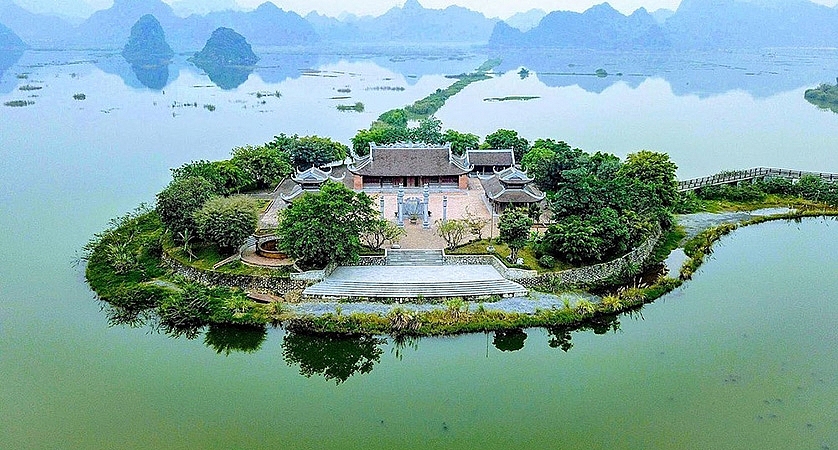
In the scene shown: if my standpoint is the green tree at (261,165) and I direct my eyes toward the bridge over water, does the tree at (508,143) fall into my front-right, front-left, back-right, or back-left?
front-left

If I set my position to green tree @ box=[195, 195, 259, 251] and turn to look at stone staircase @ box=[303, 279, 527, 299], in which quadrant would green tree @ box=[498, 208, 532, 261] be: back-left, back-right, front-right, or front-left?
front-left

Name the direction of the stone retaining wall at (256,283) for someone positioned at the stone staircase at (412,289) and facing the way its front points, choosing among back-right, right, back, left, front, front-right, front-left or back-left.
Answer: right

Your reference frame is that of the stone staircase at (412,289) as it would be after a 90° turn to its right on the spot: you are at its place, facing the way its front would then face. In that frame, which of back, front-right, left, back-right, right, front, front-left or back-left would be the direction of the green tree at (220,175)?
front-right

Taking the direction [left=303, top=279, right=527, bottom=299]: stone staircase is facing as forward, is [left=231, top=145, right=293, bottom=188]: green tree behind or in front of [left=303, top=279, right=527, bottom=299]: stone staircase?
behind

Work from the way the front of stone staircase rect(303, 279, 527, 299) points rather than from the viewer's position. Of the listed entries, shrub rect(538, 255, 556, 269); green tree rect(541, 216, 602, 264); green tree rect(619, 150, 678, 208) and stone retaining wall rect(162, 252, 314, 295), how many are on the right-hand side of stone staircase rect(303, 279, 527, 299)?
1

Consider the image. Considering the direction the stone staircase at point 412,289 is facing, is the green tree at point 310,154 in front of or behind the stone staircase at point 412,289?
behind

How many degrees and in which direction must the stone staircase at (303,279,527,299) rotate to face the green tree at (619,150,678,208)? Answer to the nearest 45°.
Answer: approximately 135° to its left

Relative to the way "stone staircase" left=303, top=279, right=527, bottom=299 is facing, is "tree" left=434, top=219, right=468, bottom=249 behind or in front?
behind

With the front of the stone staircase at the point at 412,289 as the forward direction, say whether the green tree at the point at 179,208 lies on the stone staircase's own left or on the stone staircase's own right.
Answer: on the stone staircase's own right

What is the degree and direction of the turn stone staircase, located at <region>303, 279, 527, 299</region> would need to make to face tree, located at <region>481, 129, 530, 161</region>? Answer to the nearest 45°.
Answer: approximately 180°

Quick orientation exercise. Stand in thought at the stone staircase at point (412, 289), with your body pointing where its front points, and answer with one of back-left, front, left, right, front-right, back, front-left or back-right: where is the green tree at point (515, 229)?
back-left

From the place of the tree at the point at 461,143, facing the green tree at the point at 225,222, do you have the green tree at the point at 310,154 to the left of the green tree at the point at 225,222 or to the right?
right

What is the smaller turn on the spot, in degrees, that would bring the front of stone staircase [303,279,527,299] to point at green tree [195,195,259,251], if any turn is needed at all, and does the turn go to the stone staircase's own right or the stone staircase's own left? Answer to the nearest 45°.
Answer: approximately 90° to the stone staircase's own right

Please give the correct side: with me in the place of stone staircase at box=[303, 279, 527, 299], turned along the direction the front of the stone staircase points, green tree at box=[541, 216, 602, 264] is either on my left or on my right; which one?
on my left

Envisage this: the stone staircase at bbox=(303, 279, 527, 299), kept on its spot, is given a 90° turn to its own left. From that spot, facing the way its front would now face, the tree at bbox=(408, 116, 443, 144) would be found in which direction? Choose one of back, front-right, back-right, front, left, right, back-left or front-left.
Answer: left

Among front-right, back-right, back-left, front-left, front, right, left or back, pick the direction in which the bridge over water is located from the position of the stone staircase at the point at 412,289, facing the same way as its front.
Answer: back-left

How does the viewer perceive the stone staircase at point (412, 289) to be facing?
facing the viewer
